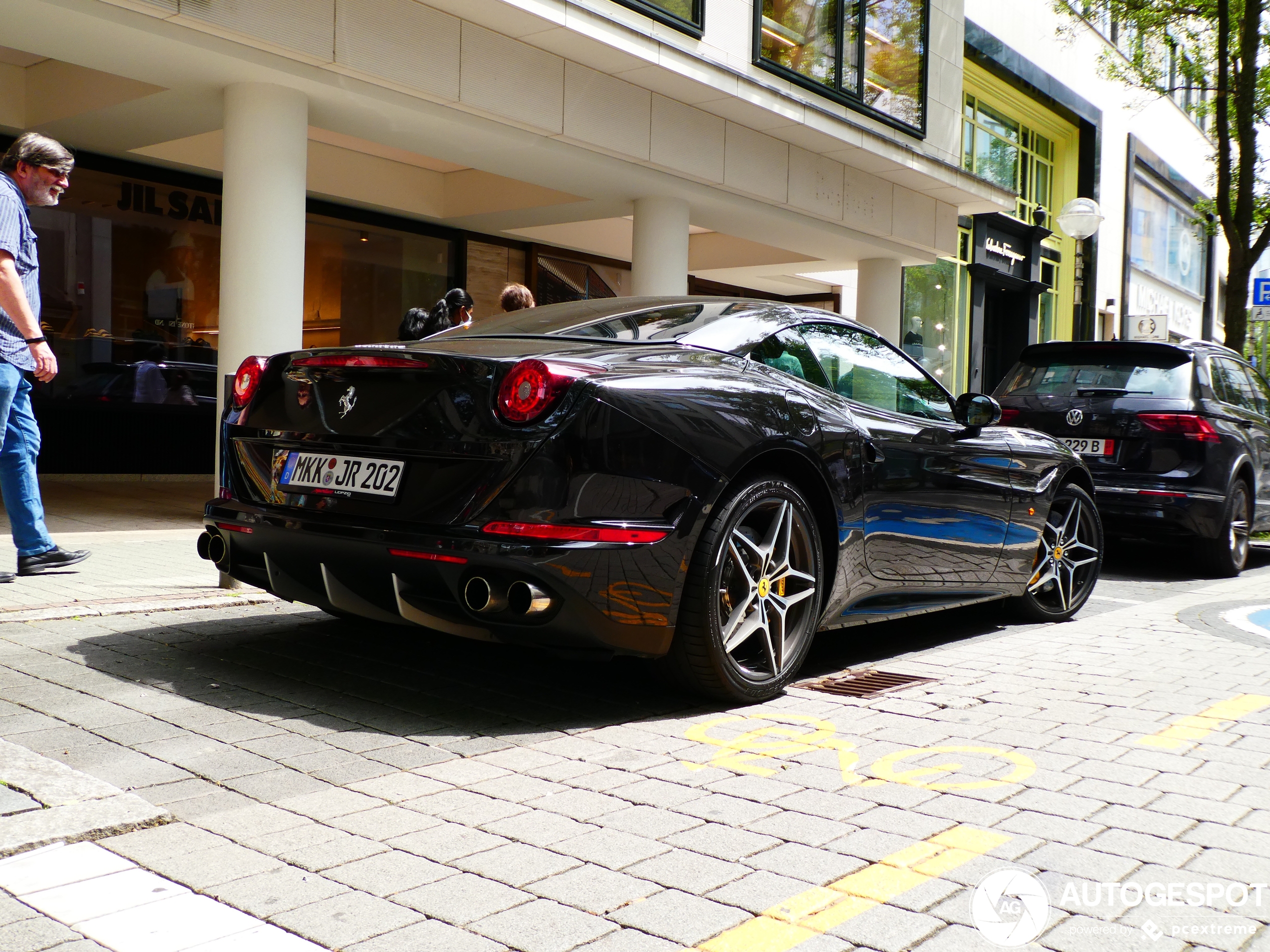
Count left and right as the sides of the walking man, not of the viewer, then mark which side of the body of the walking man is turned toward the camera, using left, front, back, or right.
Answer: right

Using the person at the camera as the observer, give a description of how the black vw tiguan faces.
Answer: facing away from the viewer and to the right of the viewer

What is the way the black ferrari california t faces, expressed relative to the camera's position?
facing away from the viewer and to the right of the viewer

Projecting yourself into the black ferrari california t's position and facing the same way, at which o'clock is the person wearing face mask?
The person wearing face mask is roughly at 10 o'clock from the black ferrari california t.

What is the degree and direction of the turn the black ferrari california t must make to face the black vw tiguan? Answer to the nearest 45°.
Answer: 0° — it already faces it

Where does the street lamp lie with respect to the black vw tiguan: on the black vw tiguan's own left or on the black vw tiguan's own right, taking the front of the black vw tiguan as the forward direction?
on the black vw tiguan's own left

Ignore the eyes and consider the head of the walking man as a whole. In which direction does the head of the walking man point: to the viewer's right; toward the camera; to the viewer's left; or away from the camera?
to the viewer's right

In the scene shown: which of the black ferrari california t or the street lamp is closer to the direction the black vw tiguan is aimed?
the street lamp
